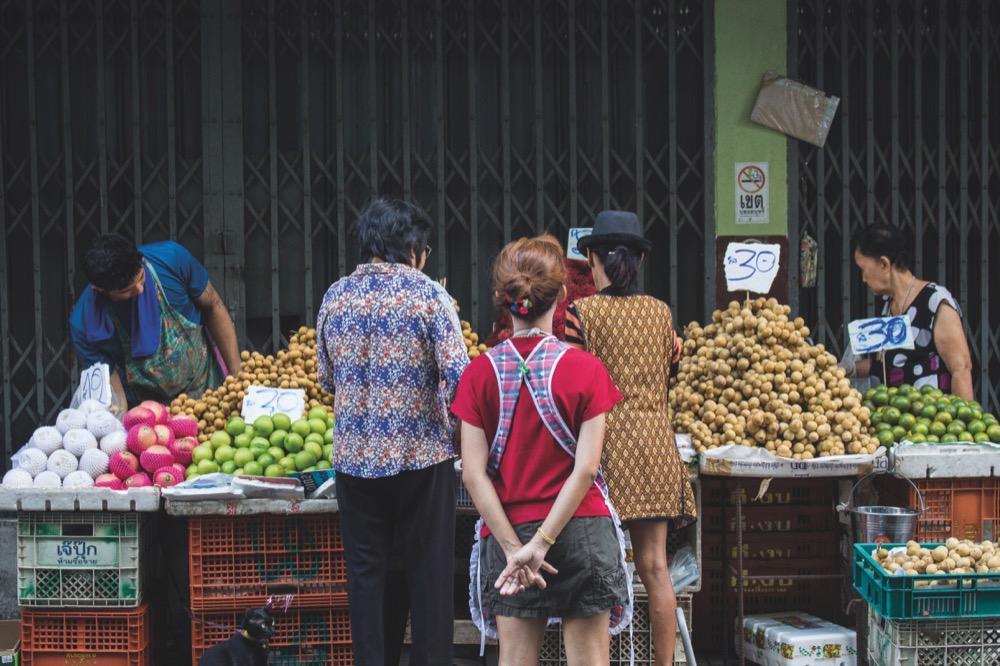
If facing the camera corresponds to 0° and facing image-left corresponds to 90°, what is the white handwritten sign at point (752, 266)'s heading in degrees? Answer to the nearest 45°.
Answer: approximately 0°

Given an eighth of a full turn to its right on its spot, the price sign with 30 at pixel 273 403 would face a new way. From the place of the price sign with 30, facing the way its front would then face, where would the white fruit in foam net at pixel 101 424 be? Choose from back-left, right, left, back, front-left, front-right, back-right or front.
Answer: front-right

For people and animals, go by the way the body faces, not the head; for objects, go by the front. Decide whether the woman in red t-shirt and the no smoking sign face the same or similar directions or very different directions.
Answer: very different directions

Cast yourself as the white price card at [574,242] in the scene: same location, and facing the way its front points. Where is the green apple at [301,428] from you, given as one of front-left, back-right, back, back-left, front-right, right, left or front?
front-right

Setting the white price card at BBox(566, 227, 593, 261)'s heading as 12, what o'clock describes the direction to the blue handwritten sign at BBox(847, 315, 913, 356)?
The blue handwritten sign is roughly at 10 o'clock from the white price card.

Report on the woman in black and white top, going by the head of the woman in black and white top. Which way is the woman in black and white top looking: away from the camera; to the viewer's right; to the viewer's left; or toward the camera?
to the viewer's left

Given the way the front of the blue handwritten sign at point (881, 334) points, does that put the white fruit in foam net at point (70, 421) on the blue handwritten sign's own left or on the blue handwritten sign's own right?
on the blue handwritten sign's own right

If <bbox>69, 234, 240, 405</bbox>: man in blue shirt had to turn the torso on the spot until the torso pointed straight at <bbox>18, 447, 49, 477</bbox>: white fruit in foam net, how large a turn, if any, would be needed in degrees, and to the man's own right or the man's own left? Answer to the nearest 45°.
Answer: approximately 45° to the man's own right

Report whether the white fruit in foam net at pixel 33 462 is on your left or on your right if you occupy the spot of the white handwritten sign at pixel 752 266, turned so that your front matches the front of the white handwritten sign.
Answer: on your right

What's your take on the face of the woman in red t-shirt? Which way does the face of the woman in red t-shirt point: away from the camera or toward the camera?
away from the camera

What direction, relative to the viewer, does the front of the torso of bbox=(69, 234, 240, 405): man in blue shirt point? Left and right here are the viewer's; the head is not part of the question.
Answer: facing the viewer

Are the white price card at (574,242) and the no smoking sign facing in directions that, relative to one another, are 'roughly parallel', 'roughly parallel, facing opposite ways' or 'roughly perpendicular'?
roughly parallel
